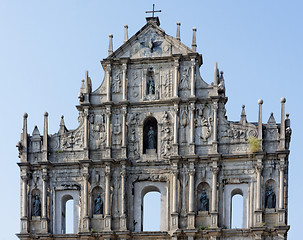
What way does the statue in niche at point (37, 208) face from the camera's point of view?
toward the camera

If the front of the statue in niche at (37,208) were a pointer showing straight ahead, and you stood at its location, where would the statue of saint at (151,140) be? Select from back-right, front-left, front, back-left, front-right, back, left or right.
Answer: left

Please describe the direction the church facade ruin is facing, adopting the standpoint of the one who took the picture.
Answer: facing the viewer
